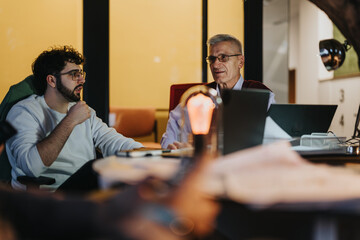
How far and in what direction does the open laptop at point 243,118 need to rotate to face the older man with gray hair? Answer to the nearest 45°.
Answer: approximately 45° to its right

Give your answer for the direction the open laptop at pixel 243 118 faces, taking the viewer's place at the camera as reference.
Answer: facing away from the viewer and to the left of the viewer

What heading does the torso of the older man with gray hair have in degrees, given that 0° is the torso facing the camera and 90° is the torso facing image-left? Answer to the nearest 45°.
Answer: approximately 45°

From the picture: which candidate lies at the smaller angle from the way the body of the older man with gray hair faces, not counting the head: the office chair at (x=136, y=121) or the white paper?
the white paper

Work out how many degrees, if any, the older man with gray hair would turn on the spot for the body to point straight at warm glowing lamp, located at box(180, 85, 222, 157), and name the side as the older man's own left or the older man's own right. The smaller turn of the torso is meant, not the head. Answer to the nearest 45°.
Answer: approximately 45° to the older man's own left
